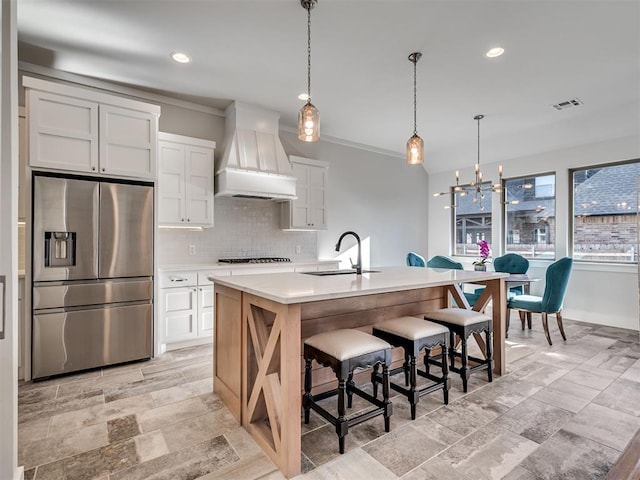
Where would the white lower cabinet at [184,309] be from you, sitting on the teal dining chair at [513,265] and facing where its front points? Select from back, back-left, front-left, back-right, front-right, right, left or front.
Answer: front-right

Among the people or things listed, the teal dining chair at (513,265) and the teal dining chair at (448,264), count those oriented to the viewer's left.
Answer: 0

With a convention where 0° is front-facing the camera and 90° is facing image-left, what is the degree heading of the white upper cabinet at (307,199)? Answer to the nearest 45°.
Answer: approximately 315°

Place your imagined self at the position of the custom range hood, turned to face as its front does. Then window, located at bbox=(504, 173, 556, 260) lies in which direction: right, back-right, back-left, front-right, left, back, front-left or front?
front-left

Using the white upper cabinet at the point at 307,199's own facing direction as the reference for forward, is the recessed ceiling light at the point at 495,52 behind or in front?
in front

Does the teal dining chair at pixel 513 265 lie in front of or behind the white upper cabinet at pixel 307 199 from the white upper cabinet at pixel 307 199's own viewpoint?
in front

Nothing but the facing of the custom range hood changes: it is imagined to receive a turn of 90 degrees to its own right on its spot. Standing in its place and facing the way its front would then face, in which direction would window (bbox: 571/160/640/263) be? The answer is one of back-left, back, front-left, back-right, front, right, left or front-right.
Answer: back-left

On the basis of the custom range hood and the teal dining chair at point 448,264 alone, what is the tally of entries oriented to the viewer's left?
0

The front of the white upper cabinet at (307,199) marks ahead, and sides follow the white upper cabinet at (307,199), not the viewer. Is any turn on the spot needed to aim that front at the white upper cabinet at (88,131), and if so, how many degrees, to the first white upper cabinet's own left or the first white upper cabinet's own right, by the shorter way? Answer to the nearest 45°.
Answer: approximately 90° to the first white upper cabinet's own right

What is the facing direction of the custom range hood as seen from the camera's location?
facing the viewer and to the right of the viewer

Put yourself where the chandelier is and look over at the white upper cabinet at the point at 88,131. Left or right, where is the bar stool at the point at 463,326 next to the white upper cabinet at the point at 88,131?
left
